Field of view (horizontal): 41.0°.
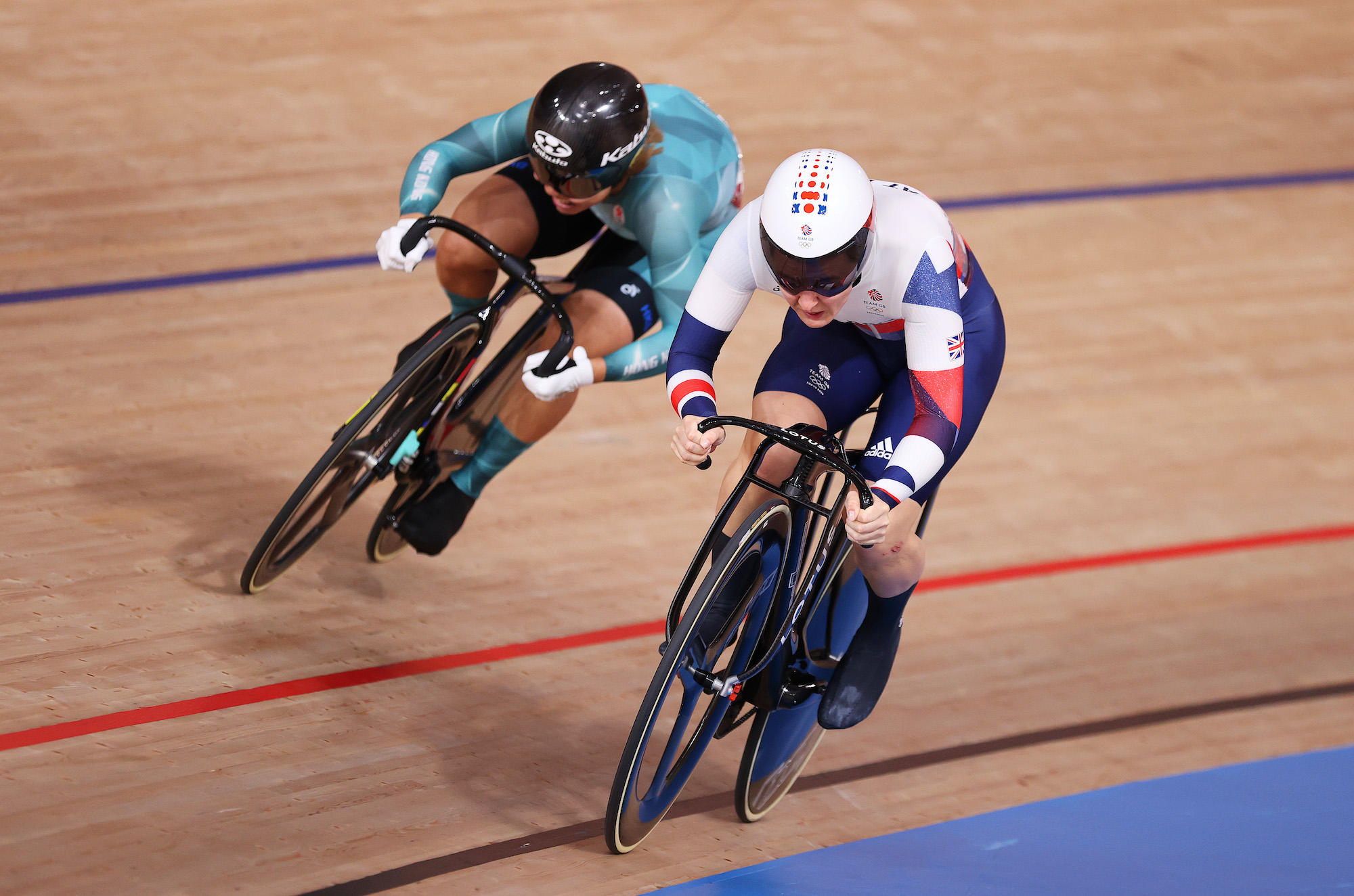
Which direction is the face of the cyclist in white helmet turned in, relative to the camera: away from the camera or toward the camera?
toward the camera

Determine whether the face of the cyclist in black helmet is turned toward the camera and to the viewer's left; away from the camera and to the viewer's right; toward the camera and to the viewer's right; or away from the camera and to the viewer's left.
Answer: toward the camera and to the viewer's left

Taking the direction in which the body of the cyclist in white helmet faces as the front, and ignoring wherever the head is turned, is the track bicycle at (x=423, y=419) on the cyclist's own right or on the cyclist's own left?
on the cyclist's own right

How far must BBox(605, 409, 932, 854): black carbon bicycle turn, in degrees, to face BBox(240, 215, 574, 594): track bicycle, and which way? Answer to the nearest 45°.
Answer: approximately 90° to its right

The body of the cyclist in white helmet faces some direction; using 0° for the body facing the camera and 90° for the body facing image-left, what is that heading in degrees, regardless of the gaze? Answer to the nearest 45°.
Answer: approximately 45°

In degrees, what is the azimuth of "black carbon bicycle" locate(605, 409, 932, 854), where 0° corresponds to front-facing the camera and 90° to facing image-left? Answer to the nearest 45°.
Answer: approximately 45°

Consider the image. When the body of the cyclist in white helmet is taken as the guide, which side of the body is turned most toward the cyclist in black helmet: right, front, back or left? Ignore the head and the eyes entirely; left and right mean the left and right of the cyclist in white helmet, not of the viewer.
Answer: right
